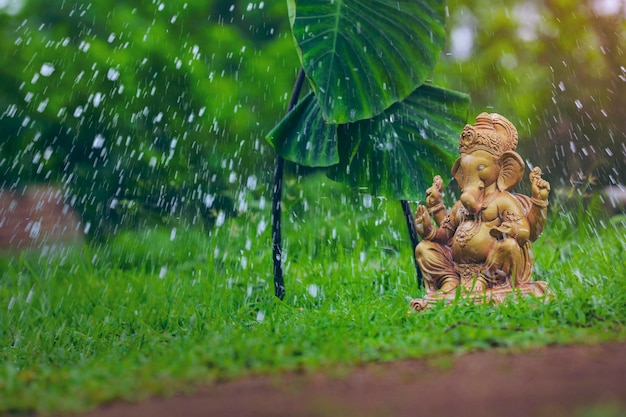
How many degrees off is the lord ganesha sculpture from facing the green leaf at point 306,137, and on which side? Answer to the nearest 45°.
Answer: approximately 45° to its right

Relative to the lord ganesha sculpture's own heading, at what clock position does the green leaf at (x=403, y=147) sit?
The green leaf is roughly at 3 o'clock from the lord ganesha sculpture.

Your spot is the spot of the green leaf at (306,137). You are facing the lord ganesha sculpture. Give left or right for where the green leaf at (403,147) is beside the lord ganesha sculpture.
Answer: left

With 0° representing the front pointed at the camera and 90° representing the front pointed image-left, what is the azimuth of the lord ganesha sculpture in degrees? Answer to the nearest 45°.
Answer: approximately 45°

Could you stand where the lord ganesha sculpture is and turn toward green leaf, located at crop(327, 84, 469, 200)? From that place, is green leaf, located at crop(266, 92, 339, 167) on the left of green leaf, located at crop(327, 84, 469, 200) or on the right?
left
